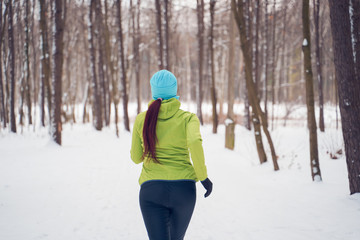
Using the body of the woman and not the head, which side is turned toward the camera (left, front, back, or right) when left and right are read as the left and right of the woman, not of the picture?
back

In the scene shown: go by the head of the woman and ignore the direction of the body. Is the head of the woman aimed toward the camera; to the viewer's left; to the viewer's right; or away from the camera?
away from the camera

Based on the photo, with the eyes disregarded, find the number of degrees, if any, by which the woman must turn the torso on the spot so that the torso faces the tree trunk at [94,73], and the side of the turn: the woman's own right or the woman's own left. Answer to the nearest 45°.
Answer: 0° — they already face it

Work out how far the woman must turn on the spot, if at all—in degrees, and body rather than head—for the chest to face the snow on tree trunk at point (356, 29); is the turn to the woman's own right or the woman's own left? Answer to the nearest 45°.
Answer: approximately 45° to the woman's own right

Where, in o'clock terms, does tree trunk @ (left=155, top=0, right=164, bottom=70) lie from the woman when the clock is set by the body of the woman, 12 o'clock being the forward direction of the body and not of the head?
The tree trunk is roughly at 12 o'clock from the woman.

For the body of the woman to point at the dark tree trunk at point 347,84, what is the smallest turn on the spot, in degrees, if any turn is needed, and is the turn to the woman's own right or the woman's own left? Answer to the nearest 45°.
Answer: approximately 45° to the woman's own right
